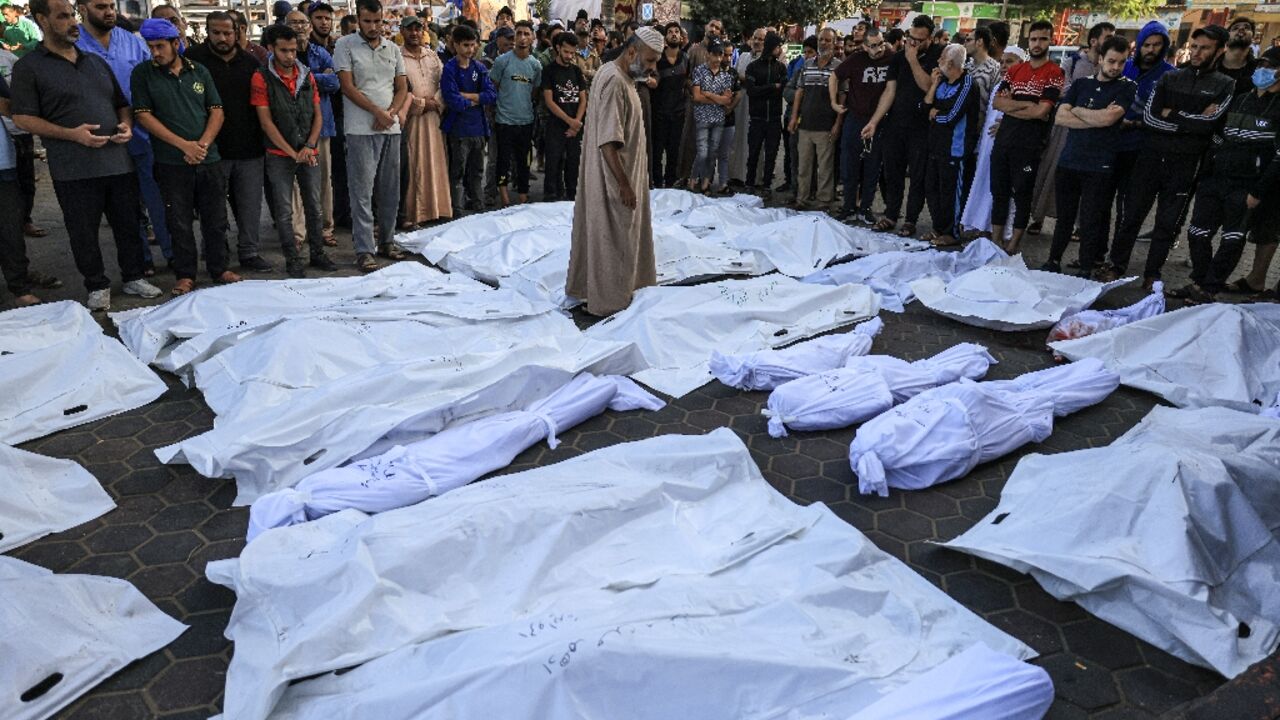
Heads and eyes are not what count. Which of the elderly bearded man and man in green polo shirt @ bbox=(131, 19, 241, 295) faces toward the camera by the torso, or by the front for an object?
the man in green polo shirt

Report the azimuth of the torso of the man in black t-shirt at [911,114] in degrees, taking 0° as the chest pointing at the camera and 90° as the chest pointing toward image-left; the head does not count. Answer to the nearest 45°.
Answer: approximately 45°

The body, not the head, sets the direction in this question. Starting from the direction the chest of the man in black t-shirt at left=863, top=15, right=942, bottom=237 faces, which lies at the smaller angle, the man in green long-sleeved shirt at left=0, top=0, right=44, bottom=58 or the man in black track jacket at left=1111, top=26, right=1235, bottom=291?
the man in green long-sleeved shirt

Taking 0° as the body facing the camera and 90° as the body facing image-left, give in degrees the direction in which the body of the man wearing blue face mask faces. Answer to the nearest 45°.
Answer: approximately 45°

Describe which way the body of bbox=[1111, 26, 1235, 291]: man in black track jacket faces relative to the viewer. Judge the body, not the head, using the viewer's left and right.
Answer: facing the viewer and to the left of the viewer

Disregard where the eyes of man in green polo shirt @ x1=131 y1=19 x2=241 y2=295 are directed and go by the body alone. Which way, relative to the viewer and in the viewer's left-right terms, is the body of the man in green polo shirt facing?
facing the viewer

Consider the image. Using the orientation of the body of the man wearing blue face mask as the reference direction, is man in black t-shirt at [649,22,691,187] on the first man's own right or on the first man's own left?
on the first man's own right

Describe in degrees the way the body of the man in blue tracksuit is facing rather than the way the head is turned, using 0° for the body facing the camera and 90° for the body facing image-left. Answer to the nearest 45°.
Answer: approximately 45°

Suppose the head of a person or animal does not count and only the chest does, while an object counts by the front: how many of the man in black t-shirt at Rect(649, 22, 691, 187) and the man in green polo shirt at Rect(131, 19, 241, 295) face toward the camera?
2

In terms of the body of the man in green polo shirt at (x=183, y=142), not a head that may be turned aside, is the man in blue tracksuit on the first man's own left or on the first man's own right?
on the first man's own left

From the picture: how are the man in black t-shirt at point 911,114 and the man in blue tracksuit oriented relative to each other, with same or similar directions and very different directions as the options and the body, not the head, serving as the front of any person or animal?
same or similar directions

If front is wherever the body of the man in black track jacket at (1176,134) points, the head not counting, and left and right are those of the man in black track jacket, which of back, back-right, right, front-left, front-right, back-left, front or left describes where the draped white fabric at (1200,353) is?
front-left
